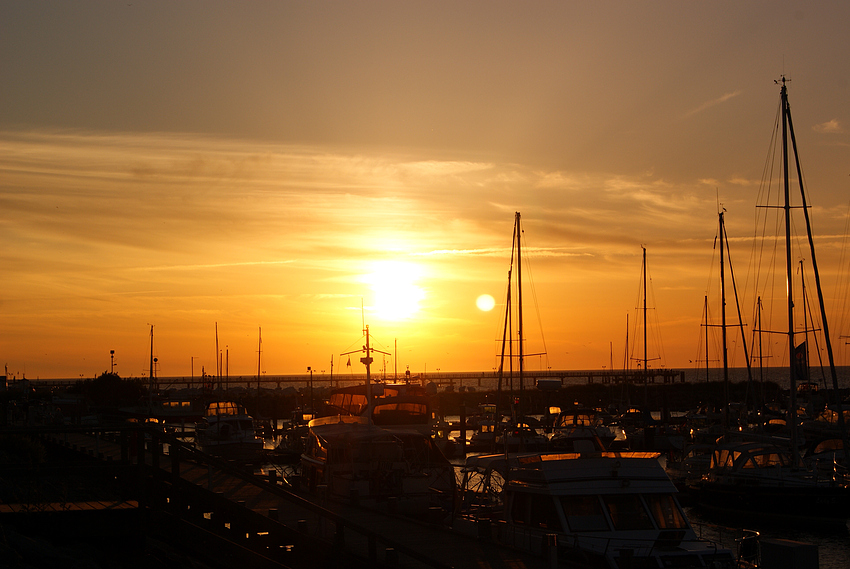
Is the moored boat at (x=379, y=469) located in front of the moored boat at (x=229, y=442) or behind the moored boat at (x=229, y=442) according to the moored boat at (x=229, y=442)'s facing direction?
in front

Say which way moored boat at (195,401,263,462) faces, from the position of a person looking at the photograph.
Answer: facing the viewer and to the right of the viewer

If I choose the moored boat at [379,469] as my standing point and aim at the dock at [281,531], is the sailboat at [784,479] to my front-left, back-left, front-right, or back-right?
back-left

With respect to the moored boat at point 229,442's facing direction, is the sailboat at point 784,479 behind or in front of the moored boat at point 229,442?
in front

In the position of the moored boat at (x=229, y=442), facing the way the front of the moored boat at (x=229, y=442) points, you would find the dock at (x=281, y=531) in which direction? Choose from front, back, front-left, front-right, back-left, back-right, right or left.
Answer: front-right
